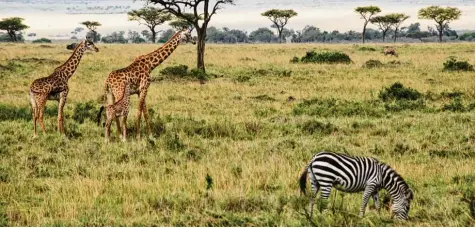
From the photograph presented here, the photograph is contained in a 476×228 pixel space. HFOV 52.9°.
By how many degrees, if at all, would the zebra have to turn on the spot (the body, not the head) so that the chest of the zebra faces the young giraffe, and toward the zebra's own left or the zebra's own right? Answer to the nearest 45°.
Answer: approximately 135° to the zebra's own left

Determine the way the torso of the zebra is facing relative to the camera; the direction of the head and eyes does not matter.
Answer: to the viewer's right

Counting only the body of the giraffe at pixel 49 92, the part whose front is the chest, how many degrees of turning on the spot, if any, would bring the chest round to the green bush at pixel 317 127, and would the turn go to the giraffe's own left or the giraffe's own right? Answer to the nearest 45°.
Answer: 0° — it already faces it

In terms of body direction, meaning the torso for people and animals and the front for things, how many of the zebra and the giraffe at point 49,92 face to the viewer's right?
2

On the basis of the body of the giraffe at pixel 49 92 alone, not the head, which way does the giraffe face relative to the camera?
to the viewer's right

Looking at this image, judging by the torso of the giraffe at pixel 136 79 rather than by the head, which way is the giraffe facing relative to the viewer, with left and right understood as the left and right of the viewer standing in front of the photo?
facing to the right of the viewer

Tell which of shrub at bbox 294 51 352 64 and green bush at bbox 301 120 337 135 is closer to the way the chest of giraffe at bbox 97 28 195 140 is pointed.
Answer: the green bush

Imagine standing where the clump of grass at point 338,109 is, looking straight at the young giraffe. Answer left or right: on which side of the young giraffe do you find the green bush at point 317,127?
left

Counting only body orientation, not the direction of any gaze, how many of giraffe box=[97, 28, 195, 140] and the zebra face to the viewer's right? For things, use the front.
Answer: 2

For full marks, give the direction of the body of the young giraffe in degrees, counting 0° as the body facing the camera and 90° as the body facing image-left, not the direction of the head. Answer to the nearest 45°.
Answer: approximately 270°

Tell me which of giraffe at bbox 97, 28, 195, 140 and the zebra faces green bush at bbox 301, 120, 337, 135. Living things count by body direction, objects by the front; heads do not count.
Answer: the giraffe
